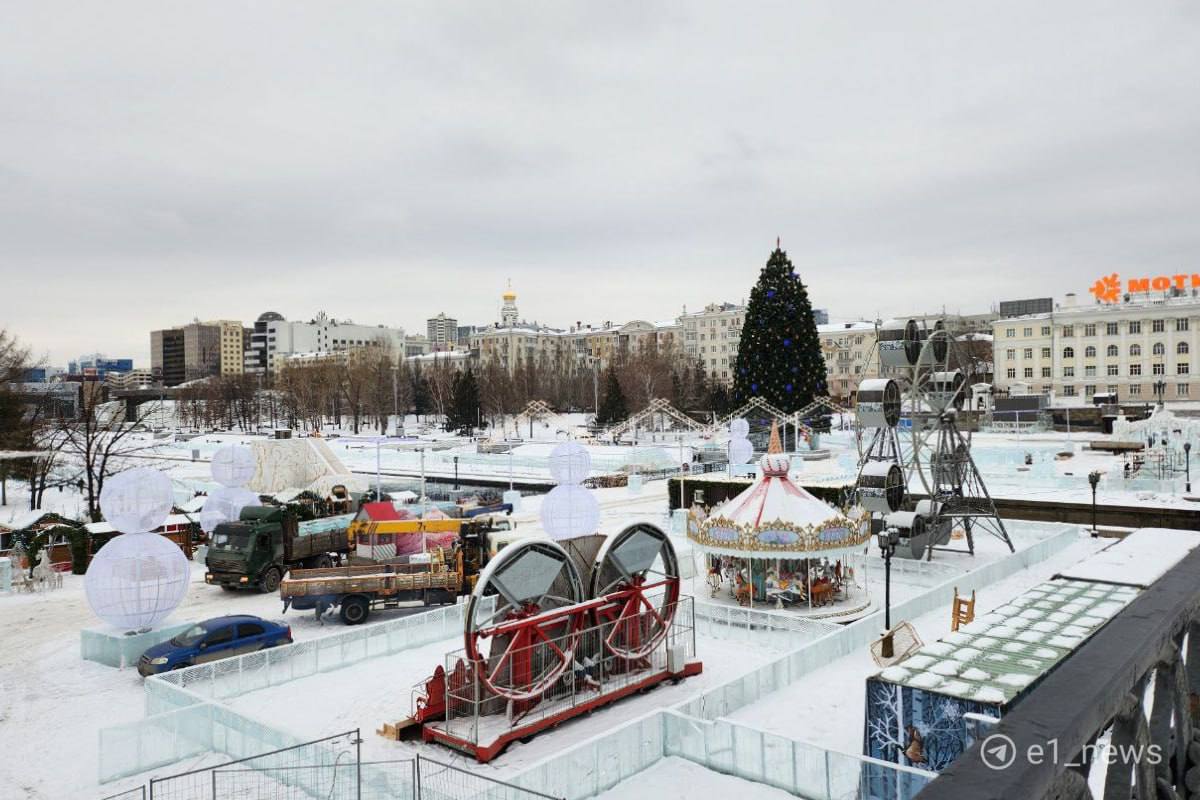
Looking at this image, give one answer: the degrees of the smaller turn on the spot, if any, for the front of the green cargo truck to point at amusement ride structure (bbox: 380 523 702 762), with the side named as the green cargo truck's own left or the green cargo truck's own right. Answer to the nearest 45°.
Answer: approximately 45° to the green cargo truck's own left

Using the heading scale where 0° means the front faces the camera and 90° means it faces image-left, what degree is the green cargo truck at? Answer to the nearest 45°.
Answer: approximately 45°
